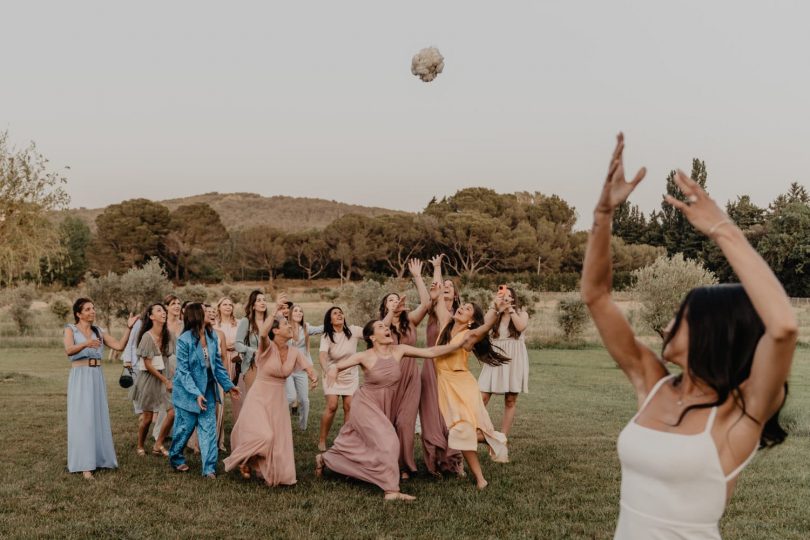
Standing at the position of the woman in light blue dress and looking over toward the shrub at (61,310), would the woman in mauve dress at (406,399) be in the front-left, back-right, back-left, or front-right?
back-right

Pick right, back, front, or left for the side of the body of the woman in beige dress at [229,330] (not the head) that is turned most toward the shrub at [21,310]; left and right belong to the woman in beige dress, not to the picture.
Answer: back

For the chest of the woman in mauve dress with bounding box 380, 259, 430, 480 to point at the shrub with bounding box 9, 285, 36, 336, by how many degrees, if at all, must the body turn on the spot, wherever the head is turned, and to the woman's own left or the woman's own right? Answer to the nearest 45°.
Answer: approximately 180°

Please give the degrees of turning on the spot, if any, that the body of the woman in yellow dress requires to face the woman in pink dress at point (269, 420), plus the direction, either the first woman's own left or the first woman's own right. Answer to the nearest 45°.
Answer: approximately 45° to the first woman's own right

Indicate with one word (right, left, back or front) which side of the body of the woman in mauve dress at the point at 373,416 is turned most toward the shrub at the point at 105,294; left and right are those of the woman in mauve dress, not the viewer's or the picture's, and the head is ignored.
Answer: back

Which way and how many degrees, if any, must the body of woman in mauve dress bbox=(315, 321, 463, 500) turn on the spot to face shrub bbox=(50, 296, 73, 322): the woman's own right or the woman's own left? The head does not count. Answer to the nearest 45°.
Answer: approximately 180°

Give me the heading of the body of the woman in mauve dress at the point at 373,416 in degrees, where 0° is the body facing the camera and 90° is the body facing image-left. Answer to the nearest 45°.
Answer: approximately 315°

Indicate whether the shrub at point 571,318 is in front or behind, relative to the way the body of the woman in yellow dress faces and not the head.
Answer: behind
